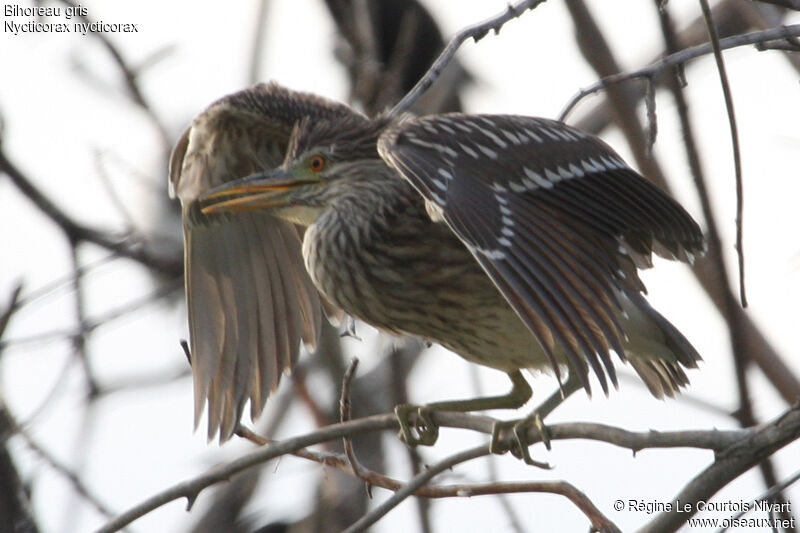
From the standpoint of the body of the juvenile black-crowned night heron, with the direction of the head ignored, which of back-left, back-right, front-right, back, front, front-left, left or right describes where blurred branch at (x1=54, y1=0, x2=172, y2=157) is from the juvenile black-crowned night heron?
right

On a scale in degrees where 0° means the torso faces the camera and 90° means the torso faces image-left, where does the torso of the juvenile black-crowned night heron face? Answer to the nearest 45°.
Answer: approximately 45°

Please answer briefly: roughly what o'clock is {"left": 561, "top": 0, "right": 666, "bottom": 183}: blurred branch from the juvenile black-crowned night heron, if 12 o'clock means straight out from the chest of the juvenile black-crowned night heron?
The blurred branch is roughly at 6 o'clock from the juvenile black-crowned night heron.

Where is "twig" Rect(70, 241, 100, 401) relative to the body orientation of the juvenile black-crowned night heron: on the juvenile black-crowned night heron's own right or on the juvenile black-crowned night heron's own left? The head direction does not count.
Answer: on the juvenile black-crowned night heron's own right

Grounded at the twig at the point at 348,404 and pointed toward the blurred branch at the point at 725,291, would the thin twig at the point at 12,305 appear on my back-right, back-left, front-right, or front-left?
back-left

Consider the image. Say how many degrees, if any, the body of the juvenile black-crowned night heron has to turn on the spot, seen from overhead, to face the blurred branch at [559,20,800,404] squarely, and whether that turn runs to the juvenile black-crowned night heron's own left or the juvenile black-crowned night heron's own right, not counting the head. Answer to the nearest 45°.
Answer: approximately 135° to the juvenile black-crowned night heron's own left

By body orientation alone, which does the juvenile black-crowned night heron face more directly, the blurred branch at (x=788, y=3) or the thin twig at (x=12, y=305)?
the thin twig

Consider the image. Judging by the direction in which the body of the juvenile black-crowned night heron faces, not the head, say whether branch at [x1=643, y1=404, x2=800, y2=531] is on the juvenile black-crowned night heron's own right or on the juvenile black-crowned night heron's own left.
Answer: on the juvenile black-crowned night heron's own left
